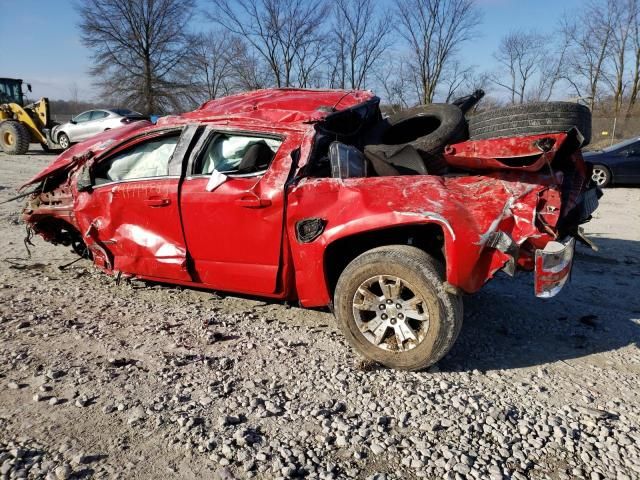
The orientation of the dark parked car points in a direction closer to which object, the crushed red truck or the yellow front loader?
the yellow front loader

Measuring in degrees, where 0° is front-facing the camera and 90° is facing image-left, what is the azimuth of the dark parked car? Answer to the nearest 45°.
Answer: approximately 90°

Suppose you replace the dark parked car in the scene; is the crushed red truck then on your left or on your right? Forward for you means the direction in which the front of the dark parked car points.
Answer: on your left

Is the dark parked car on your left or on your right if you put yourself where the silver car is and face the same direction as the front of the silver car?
on your left

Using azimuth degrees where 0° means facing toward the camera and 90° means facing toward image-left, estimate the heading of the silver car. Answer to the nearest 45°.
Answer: approximately 45°

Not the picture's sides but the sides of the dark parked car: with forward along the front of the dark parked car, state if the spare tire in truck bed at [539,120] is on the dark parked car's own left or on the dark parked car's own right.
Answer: on the dark parked car's own left
